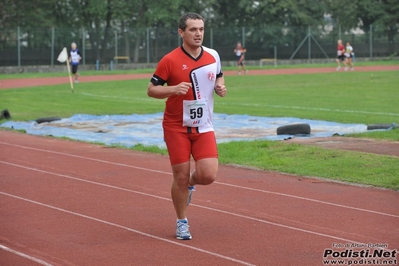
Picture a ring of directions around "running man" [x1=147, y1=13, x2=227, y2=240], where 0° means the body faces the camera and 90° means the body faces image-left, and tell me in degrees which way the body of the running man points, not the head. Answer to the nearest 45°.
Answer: approximately 315°
